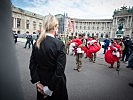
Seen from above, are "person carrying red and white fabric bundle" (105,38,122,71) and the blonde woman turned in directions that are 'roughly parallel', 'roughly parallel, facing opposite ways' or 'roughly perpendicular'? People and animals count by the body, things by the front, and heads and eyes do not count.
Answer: roughly parallel, facing opposite ways

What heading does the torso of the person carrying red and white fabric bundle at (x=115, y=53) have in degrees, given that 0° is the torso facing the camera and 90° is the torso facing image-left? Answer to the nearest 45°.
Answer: approximately 45°

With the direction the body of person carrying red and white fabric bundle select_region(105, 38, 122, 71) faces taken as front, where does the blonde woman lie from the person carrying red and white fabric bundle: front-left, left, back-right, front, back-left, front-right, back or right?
front-left

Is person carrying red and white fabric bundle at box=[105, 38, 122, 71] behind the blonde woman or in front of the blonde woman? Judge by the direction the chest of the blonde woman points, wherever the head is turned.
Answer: in front

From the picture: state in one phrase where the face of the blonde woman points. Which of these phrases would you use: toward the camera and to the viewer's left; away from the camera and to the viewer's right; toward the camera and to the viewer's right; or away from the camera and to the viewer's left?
away from the camera and to the viewer's right
